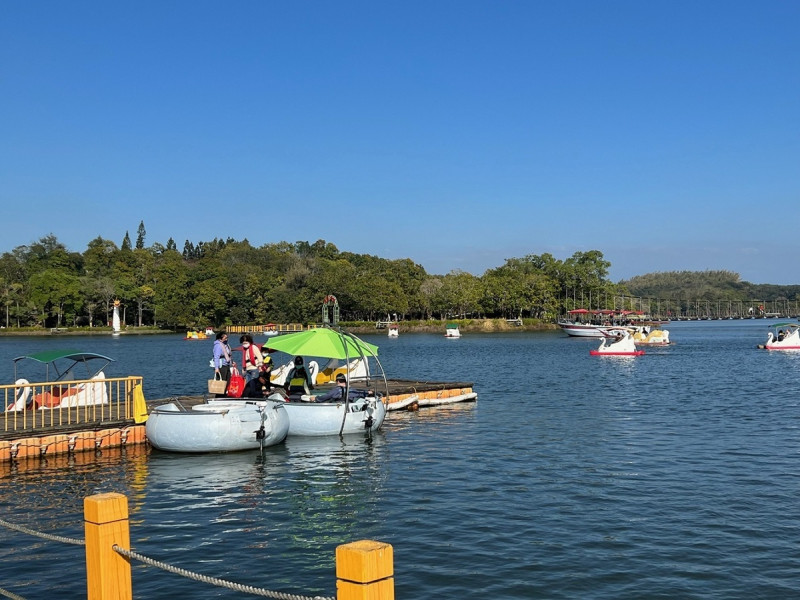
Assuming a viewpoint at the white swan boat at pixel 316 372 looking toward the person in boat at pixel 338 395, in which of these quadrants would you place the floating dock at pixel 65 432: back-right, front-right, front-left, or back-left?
front-right

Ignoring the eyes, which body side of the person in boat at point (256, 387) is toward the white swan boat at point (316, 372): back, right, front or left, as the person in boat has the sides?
left

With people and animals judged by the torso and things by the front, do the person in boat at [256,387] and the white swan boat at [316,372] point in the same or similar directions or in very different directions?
very different directions

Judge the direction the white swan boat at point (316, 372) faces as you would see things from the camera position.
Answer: facing to the left of the viewer

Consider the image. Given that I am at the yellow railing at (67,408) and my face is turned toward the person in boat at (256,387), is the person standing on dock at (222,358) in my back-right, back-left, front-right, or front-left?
front-left

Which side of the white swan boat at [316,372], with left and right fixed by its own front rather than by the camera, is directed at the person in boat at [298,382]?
left

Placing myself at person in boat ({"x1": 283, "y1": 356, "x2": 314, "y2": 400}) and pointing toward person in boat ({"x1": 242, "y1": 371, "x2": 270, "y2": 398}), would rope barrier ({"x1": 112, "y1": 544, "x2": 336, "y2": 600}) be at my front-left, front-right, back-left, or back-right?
front-left

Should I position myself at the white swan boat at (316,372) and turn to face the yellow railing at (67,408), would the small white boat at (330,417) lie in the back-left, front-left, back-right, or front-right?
front-left

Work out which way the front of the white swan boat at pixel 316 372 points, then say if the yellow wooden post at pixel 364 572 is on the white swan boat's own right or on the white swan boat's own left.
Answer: on the white swan boat's own left

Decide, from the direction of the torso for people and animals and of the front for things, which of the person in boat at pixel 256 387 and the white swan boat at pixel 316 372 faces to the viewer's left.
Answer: the white swan boat

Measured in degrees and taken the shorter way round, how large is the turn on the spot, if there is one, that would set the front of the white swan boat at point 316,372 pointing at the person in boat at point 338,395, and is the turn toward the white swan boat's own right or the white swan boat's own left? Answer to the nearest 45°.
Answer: approximately 90° to the white swan boat's own left

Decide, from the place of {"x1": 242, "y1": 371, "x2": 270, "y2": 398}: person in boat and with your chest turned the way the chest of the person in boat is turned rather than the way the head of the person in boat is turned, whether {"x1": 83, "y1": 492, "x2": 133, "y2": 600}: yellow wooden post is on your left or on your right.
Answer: on your right
